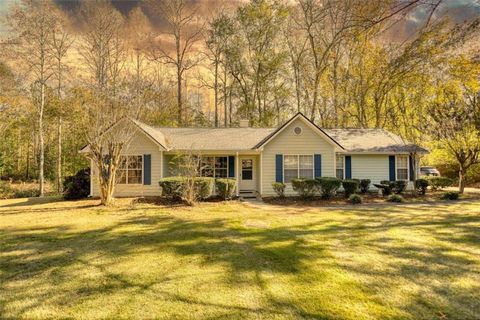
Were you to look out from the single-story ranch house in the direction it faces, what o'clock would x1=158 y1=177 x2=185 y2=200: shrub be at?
The shrub is roughly at 2 o'clock from the single-story ranch house.

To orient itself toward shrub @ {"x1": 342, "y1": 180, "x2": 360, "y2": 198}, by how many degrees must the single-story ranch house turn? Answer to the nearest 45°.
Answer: approximately 90° to its left

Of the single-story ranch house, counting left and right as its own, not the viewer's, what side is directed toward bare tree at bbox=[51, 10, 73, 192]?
right

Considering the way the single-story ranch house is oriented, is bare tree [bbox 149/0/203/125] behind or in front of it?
behind

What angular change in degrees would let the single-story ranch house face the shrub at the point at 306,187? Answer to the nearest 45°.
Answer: approximately 45° to its left

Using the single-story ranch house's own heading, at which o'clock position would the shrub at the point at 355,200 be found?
The shrub is roughly at 10 o'clock from the single-story ranch house.

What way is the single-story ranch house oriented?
toward the camera

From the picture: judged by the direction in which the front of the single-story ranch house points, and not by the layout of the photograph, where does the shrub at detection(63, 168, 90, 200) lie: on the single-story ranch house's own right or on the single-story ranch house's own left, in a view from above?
on the single-story ranch house's own right

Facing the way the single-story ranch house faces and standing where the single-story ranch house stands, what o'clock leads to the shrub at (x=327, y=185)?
The shrub is roughly at 10 o'clock from the single-story ranch house.

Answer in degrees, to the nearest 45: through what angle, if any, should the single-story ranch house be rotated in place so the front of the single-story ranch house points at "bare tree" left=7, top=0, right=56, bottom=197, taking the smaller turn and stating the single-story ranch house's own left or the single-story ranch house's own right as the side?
approximately 90° to the single-story ranch house's own right

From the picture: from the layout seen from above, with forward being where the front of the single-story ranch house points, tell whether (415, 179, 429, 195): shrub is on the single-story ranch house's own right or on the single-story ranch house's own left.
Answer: on the single-story ranch house's own left

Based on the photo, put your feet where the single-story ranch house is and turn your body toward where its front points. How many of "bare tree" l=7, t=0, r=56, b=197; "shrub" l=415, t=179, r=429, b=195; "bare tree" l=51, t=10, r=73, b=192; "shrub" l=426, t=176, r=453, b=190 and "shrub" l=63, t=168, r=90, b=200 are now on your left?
2
